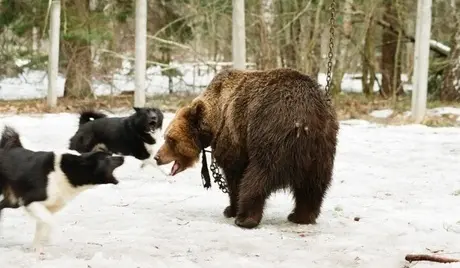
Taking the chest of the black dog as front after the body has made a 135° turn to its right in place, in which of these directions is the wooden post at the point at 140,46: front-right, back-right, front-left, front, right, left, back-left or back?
right

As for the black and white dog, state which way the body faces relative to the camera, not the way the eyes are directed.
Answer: to the viewer's right

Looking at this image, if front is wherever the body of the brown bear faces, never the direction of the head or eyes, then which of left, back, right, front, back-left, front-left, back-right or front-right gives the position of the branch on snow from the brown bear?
back

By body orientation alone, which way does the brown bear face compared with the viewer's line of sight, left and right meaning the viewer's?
facing away from the viewer and to the left of the viewer

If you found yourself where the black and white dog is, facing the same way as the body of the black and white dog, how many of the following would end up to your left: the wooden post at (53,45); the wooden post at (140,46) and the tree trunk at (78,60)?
3

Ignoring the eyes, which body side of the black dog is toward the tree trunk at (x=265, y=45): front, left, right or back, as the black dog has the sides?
left

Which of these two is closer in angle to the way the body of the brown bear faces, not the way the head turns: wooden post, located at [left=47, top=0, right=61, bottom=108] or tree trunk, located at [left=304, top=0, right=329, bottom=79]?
the wooden post

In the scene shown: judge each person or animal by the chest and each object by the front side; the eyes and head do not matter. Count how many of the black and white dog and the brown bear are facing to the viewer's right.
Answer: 1

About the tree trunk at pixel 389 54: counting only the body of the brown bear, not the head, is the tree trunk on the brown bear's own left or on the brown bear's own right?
on the brown bear's own right

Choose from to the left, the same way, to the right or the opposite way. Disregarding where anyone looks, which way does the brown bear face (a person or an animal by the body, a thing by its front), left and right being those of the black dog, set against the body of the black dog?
the opposite way

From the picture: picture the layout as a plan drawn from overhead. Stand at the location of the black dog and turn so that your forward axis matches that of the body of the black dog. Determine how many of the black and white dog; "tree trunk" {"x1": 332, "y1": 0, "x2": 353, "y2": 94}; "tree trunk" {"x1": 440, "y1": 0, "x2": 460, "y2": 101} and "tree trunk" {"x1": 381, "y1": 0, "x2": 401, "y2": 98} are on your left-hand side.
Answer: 3

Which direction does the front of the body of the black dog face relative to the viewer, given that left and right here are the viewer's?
facing the viewer and to the right of the viewer

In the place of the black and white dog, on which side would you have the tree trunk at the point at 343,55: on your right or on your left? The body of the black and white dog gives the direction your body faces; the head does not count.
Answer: on your left
